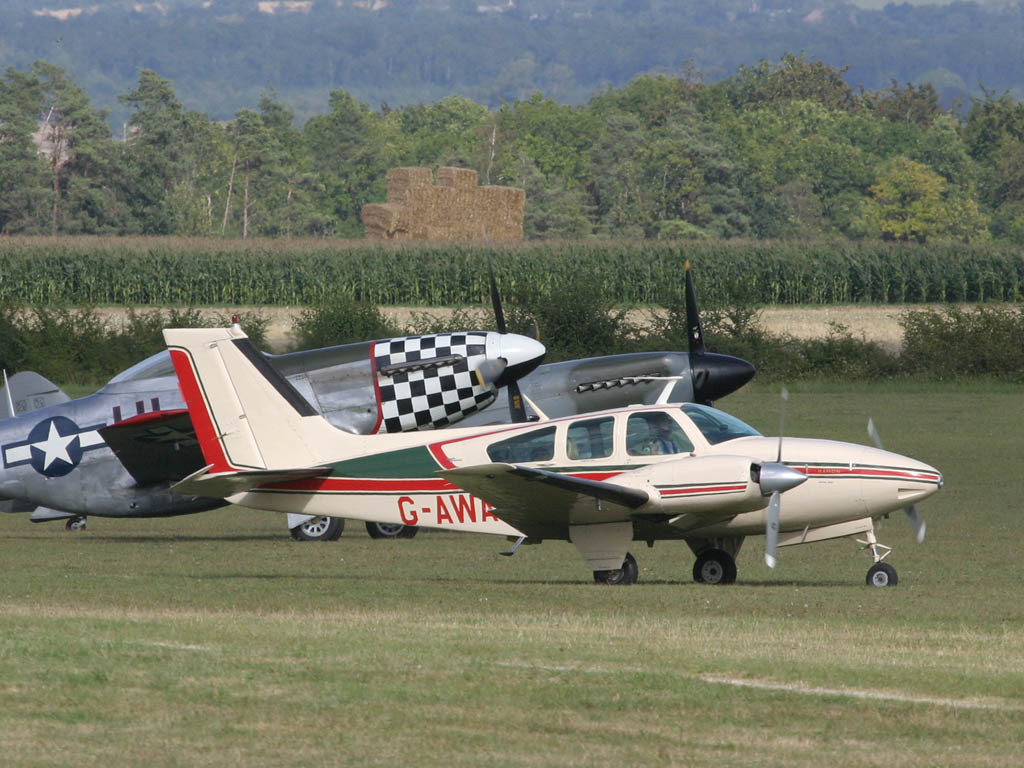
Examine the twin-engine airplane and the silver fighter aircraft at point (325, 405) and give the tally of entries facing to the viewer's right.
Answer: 2

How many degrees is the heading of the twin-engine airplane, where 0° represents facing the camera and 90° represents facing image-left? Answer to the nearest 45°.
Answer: approximately 270°

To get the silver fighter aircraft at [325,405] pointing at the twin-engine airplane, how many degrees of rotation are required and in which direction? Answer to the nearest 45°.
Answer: approximately 45° to its right

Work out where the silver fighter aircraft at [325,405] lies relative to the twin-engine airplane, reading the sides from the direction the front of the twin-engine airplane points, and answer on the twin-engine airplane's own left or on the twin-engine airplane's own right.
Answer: on the twin-engine airplane's own left

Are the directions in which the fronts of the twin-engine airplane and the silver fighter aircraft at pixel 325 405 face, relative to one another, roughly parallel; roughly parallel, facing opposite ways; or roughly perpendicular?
roughly parallel
